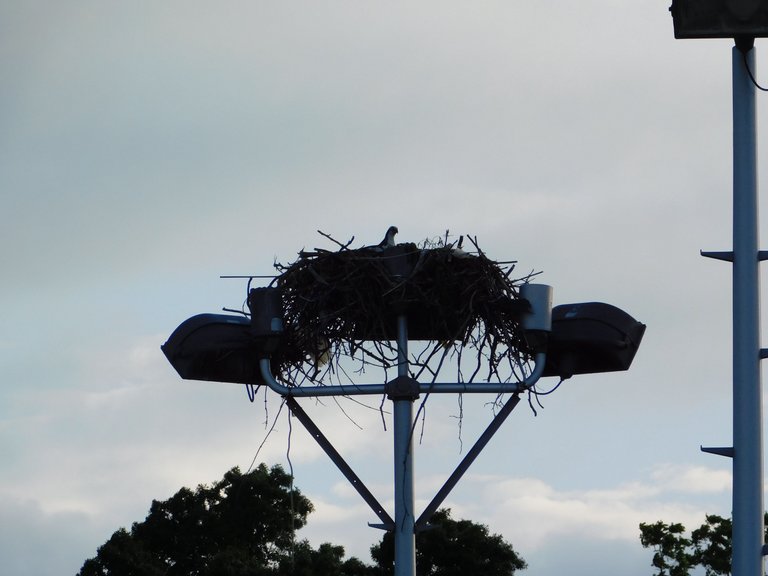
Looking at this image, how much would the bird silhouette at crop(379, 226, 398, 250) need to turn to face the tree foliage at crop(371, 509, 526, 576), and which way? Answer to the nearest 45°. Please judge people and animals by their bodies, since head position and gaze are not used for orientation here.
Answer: approximately 90° to its left

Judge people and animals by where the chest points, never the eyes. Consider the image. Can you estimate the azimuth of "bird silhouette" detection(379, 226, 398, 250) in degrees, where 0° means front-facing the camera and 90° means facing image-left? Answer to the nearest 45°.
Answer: approximately 270°

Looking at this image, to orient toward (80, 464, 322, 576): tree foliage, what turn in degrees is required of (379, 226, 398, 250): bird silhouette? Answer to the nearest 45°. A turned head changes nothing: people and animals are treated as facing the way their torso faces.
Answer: approximately 90° to its left
